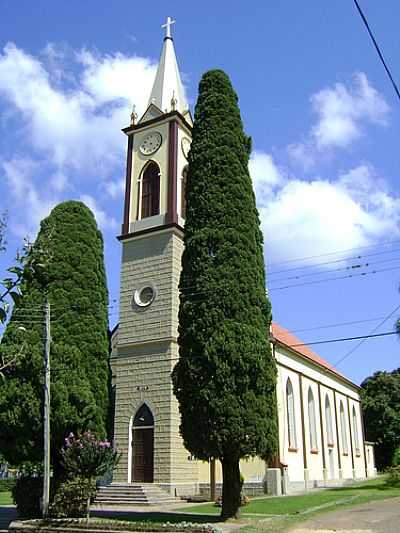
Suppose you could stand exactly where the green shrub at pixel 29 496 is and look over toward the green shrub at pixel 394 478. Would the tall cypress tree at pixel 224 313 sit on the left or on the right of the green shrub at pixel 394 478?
right

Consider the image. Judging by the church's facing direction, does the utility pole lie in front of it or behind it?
in front

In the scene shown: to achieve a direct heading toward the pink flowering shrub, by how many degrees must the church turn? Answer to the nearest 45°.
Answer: approximately 45° to its left

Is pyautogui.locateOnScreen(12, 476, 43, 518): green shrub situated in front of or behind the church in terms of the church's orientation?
in front

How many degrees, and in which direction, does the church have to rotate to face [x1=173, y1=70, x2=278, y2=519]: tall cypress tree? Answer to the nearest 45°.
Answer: approximately 45° to its left

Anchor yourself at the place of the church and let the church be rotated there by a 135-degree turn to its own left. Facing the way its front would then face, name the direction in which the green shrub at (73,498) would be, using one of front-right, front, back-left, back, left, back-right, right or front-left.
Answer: right

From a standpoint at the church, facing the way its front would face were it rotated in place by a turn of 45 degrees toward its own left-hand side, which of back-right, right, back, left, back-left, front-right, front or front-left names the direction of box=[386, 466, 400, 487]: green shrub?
left

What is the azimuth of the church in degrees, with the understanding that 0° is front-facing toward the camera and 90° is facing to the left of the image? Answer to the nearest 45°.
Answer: approximately 45°
